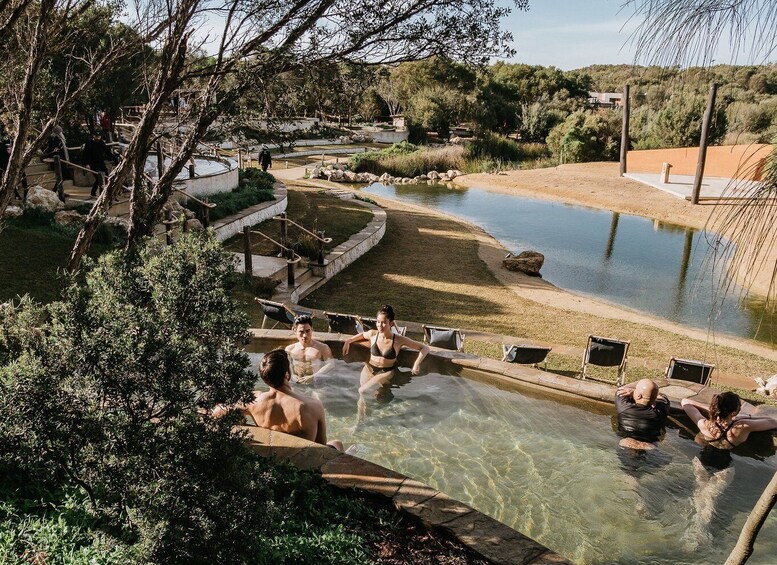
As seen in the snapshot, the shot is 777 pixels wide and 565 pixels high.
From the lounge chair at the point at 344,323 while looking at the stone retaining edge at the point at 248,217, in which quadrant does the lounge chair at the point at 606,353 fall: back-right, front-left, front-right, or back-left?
back-right

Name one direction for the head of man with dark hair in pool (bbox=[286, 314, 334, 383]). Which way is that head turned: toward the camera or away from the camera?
toward the camera

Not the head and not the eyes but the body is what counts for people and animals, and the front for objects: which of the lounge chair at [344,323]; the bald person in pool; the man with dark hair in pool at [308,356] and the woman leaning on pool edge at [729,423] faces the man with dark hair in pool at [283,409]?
the man with dark hair in pool at [308,356]

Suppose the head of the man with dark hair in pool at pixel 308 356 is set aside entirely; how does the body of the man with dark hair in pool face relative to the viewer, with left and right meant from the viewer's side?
facing the viewer

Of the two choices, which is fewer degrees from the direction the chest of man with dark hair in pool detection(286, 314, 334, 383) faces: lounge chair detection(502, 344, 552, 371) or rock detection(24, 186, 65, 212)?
the lounge chair

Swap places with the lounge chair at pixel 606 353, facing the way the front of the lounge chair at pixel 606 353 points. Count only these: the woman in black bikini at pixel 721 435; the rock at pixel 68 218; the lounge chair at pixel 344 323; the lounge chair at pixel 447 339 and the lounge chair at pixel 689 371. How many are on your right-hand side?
3

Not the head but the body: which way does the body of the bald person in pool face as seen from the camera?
away from the camera
